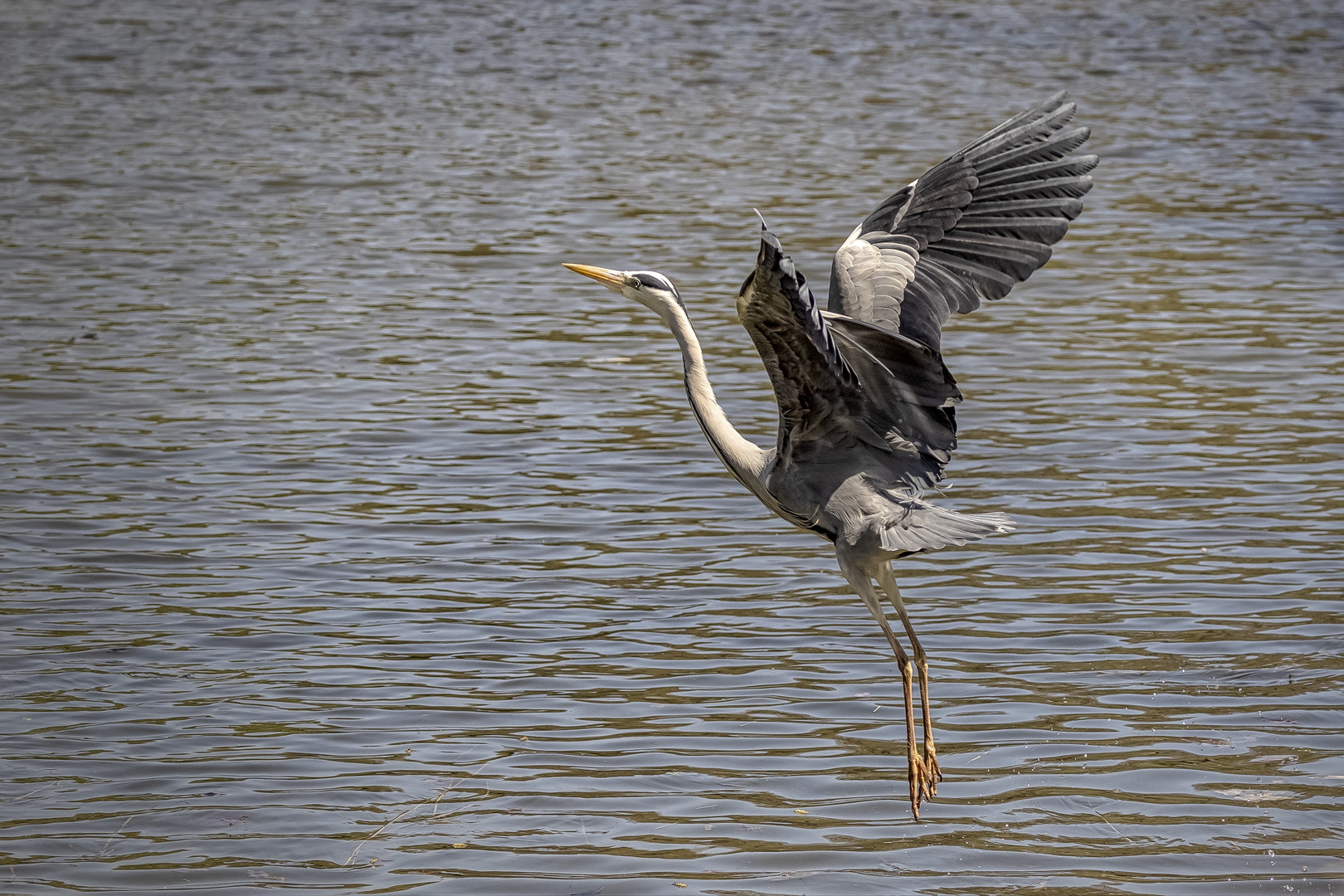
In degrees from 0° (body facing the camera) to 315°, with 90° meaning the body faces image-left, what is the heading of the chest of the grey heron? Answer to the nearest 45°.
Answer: approximately 90°
